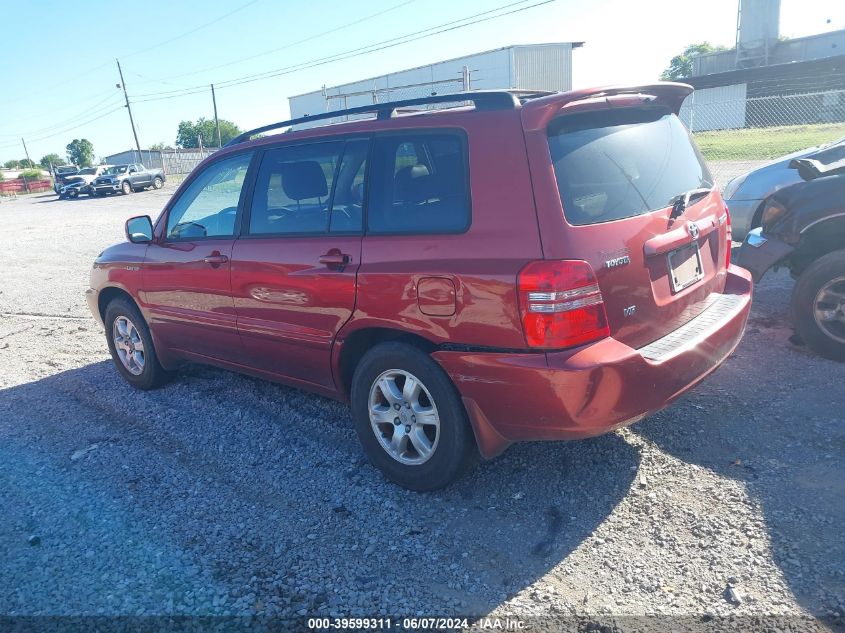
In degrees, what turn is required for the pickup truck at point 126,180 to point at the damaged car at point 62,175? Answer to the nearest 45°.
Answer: approximately 90° to its right

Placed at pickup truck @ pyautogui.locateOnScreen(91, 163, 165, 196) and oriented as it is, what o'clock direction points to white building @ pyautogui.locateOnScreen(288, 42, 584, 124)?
The white building is roughly at 8 o'clock from the pickup truck.

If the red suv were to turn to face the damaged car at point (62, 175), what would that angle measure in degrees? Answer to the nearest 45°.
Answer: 0° — it already faces it

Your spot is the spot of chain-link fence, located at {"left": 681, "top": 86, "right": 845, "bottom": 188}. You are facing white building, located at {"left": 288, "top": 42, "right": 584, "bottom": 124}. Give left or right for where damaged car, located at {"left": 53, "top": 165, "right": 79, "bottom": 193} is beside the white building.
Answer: left

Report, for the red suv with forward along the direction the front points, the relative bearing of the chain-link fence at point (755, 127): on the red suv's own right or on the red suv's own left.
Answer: on the red suv's own right

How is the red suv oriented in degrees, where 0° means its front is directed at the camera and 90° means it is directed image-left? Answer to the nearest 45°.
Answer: approximately 135°

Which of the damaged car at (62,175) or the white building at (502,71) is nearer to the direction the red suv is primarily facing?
the damaged car

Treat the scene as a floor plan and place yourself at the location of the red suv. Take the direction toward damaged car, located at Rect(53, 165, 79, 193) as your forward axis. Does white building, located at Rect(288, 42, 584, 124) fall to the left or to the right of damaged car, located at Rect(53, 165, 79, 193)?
right

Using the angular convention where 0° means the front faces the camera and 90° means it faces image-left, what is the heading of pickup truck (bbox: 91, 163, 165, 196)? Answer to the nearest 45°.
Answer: approximately 45°
